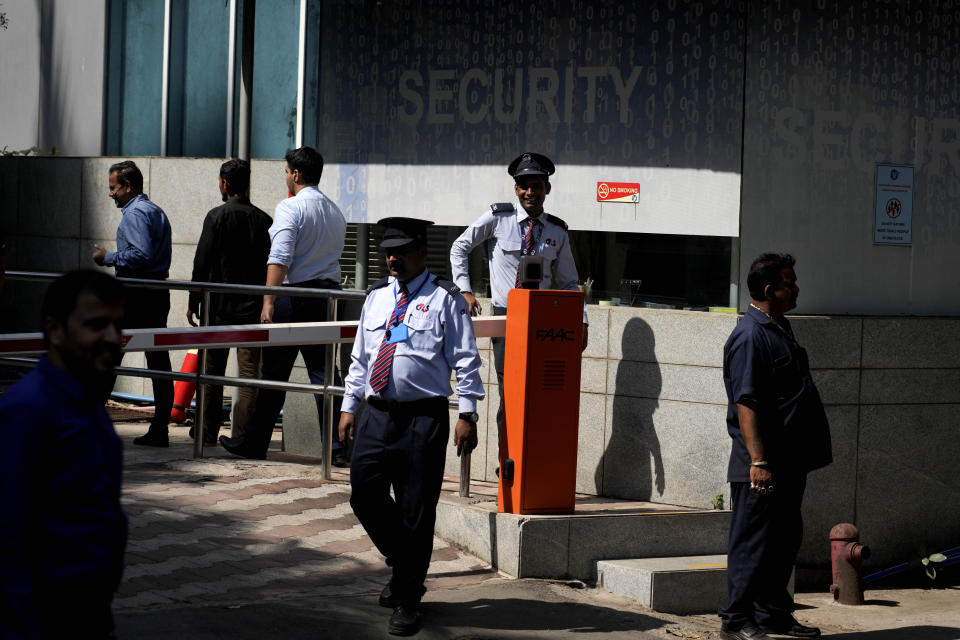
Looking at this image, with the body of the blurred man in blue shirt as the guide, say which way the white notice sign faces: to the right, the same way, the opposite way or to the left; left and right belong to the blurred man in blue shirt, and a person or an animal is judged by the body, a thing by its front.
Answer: to the right

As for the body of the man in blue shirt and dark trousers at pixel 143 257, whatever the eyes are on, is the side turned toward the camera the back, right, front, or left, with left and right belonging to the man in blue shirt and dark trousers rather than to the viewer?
left

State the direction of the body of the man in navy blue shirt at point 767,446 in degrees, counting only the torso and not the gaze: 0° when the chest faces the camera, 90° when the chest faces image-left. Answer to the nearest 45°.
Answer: approximately 270°

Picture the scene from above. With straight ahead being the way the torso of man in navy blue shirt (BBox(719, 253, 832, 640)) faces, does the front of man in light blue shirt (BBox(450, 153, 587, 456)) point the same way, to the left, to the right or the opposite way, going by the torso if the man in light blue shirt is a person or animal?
to the right

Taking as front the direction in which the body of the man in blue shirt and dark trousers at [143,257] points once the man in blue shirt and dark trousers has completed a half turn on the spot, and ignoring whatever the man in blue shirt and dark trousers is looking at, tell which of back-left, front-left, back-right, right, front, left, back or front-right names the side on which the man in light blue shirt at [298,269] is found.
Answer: front-right

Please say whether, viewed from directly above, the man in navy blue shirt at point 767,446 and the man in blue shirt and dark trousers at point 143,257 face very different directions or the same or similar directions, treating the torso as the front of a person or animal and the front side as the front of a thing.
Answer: very different directions

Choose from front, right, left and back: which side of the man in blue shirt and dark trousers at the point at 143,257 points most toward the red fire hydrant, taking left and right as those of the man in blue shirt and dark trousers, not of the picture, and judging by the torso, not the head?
back

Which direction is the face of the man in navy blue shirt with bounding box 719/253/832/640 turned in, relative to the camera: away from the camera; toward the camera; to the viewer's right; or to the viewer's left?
to the viewer's right

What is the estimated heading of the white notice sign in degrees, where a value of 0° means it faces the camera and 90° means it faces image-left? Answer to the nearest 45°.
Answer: approximately 0°

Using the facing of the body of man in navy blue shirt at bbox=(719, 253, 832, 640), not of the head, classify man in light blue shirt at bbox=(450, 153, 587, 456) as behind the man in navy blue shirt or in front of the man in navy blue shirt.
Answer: behind

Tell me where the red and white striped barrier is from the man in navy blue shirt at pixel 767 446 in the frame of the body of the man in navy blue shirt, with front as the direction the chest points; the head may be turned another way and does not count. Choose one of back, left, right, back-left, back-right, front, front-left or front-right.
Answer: back
